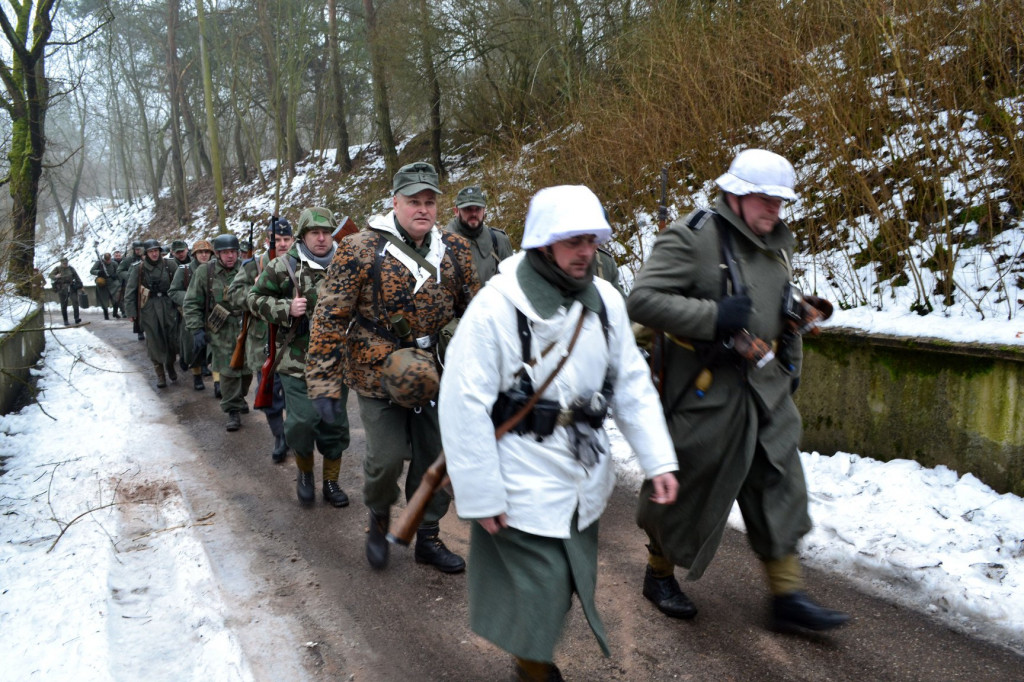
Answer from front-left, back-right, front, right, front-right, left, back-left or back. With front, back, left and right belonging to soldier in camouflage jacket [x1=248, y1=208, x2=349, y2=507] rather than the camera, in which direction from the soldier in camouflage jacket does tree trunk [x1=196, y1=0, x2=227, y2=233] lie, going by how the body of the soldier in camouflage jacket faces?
back-left

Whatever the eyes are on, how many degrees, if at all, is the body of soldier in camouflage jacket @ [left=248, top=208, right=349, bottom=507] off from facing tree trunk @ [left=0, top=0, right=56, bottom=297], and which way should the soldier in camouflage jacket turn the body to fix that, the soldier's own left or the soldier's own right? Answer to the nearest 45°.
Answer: approximately 180°

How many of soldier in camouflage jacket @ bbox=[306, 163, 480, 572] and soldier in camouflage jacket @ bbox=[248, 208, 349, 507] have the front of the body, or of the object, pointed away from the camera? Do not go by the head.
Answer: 0

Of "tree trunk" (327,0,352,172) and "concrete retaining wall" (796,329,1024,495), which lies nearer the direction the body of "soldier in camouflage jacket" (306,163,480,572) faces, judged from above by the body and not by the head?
the concrete retaining wall

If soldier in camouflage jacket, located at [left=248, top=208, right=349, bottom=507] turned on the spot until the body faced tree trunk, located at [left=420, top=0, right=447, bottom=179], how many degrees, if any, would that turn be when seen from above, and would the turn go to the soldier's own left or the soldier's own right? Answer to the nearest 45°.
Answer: approximately 135° to the soldier's own left

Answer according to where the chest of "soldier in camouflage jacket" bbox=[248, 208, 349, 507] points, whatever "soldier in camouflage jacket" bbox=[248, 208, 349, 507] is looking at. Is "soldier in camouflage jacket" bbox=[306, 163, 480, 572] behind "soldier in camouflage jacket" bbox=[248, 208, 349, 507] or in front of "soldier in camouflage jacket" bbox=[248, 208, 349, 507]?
in front

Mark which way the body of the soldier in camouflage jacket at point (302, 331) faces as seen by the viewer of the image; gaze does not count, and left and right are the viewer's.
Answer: facing the viewer and to the right of the viewer

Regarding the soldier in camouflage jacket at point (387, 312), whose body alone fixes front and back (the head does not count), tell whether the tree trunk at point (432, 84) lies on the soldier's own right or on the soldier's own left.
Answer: on the soldier's own left

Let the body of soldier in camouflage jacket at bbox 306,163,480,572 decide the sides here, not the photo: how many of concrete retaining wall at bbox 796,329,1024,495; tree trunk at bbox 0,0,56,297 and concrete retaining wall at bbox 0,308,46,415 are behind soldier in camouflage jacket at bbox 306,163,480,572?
2

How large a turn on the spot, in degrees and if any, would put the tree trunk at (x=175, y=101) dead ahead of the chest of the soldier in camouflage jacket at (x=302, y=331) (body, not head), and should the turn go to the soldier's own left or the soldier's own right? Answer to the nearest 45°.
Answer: approximately 135° to the soldier's own left

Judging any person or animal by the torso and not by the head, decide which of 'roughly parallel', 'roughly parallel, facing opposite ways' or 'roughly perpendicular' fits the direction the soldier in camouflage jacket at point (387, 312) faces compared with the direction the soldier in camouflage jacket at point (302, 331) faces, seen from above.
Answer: roughly parallel

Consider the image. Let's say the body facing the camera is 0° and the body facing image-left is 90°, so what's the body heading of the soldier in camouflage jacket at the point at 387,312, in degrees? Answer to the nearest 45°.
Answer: approximately 315°

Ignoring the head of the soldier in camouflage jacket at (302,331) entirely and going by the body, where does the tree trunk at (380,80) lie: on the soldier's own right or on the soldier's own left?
on the soldier's own left

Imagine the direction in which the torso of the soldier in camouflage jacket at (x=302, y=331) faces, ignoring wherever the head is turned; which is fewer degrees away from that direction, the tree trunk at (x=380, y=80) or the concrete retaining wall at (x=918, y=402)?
the concrete retaining wall
